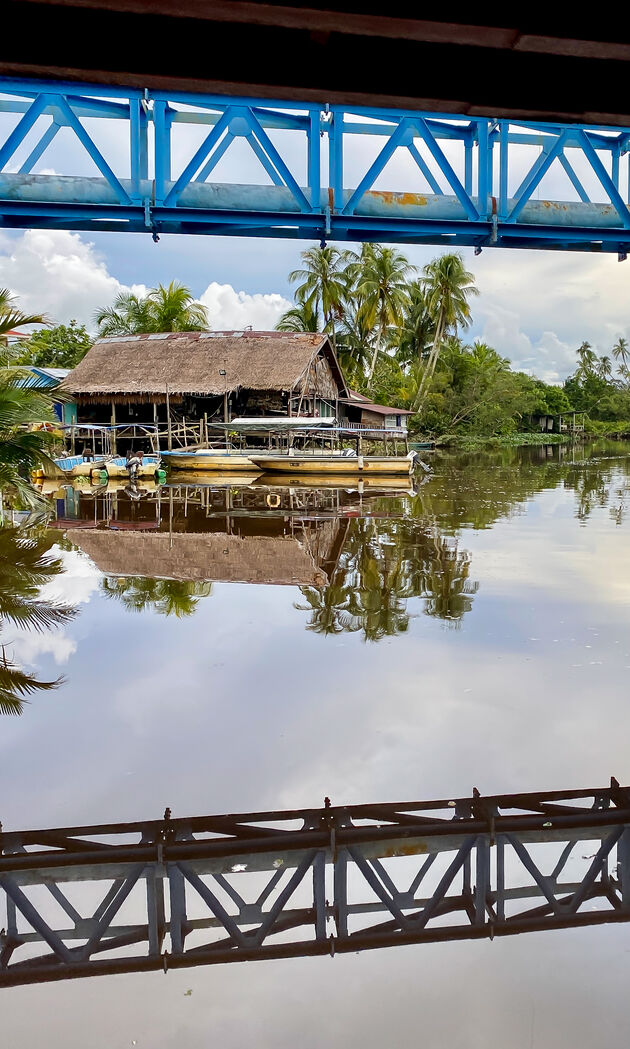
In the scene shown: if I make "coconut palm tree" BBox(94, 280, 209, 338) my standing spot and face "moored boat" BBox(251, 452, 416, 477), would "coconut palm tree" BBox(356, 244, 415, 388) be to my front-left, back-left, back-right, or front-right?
front-left

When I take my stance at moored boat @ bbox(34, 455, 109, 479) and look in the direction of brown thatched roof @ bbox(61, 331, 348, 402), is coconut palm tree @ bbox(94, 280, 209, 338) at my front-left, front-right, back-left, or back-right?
front-left

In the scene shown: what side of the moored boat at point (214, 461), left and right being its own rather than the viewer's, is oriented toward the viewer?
left

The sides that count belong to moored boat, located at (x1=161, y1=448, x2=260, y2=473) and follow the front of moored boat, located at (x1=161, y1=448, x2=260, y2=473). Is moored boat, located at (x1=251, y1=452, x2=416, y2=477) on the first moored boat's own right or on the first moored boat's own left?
on the first moored boat's own left

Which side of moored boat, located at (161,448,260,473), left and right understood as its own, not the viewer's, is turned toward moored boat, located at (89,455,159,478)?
front

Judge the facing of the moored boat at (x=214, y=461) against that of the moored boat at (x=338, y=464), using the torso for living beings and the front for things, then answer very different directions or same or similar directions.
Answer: same or similar directions

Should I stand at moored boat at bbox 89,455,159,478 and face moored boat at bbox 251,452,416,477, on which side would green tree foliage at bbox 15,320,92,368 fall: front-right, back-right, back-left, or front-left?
back-left
